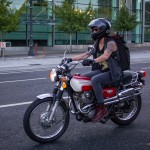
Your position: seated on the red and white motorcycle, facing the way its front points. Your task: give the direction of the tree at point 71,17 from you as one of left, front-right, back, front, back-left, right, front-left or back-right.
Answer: back-right

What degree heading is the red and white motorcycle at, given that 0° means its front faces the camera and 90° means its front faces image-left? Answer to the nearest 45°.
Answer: approximately 45°

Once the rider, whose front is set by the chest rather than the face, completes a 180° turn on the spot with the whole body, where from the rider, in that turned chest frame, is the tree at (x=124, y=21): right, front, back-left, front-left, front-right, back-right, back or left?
front-left

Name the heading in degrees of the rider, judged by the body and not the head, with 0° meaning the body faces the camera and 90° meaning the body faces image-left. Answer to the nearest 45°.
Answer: approximately 45°

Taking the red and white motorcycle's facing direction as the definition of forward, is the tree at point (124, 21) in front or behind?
behind
